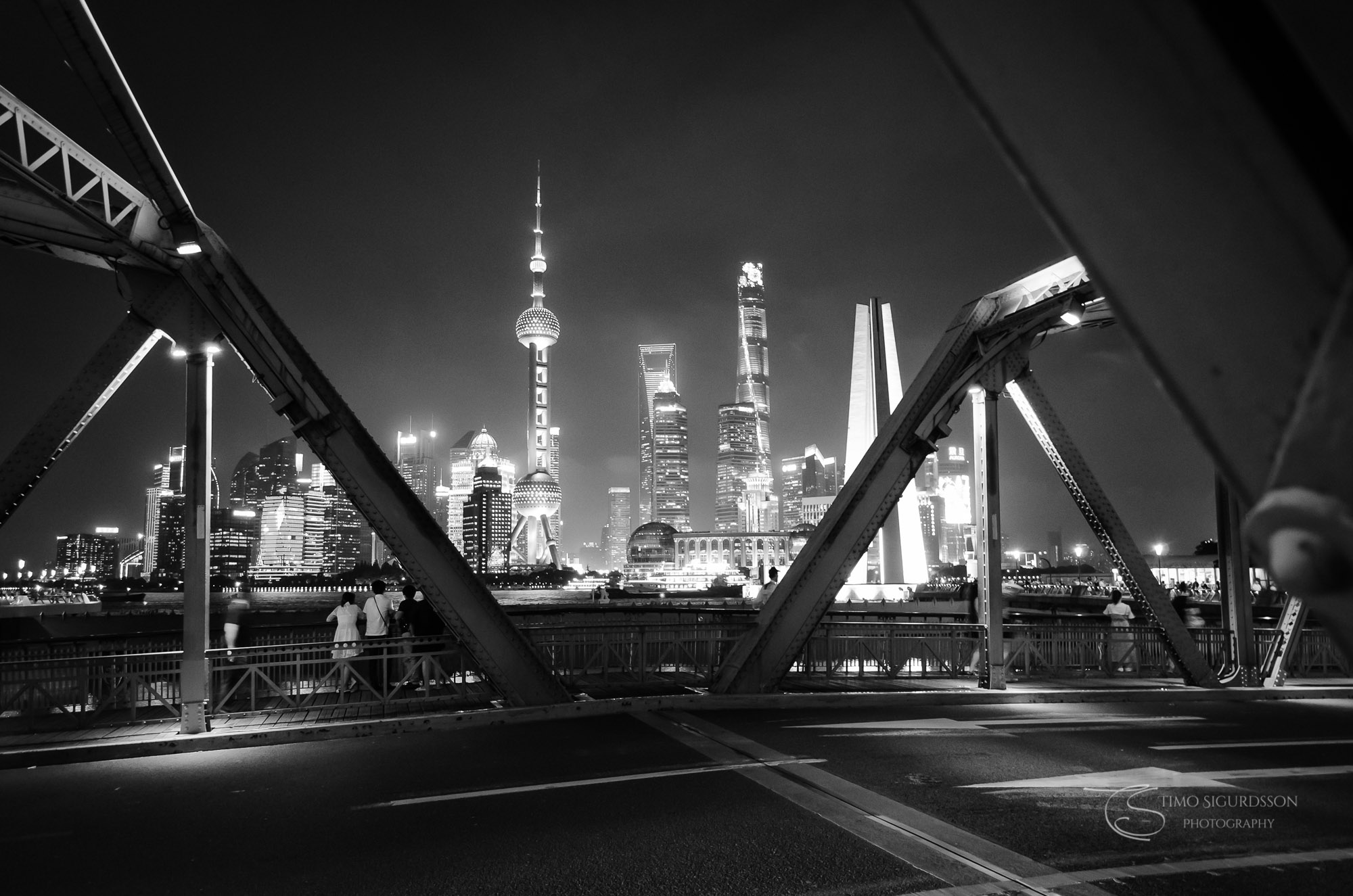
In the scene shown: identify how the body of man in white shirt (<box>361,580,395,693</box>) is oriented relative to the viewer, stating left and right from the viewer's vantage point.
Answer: facing away from the viewer

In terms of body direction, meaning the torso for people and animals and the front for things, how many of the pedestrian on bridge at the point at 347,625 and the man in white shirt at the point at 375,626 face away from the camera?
2

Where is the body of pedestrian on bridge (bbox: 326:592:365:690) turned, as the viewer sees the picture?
away from the camera

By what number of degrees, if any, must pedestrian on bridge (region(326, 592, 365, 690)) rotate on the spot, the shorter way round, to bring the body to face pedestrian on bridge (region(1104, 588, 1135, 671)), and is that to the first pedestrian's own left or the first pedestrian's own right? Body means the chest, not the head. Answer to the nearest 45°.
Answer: approximately 90° to the first pedestrian's own right

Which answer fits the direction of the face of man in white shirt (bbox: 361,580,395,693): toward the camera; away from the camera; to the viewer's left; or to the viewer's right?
away from the camera

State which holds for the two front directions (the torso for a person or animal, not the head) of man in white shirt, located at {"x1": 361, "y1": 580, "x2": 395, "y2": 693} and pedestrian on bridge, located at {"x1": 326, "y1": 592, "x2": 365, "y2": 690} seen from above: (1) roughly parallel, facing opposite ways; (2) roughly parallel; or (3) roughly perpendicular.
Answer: roughly parallel
